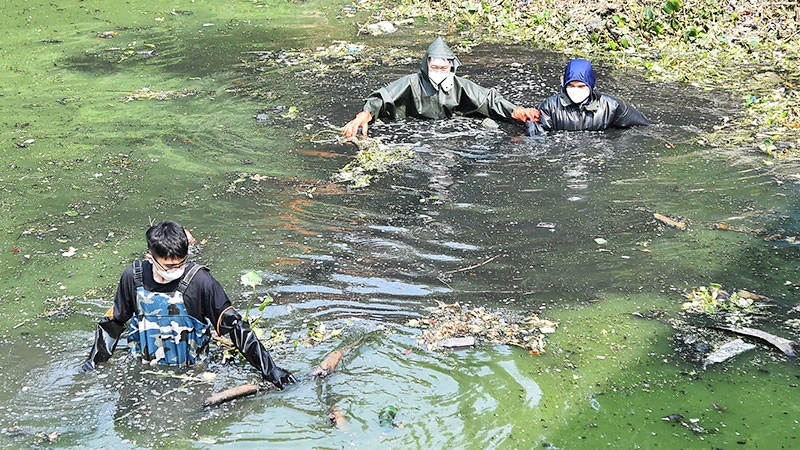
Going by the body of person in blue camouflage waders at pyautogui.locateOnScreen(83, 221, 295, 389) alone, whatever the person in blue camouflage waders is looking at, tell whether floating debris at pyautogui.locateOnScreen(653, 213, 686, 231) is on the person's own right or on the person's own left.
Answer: on the person's own left

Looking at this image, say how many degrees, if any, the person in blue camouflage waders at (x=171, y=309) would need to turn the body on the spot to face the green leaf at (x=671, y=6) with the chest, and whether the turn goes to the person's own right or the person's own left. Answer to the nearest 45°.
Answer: approximately 135° to the person's own left

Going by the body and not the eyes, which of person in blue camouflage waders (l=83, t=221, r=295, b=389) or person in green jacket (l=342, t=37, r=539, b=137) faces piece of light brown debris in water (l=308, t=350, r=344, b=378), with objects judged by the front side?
the person in green jacket

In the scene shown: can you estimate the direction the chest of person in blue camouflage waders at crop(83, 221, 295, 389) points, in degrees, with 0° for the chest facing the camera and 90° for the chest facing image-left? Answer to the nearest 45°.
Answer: approximately 0°

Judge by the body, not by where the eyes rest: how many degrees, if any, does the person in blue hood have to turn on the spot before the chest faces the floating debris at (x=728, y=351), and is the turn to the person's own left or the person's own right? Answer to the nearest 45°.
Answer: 0° — they already face it

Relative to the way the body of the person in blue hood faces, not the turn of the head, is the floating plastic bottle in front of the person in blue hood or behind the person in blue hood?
in front

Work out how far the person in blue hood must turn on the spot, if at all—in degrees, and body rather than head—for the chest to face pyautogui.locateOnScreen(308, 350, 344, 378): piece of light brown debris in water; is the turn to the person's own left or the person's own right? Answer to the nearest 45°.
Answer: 0° — they already face it

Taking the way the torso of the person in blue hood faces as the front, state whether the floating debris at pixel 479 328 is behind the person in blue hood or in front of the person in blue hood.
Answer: in front

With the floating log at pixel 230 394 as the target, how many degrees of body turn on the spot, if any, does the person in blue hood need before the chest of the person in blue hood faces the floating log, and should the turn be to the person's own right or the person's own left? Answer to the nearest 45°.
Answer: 0° — they already face it
